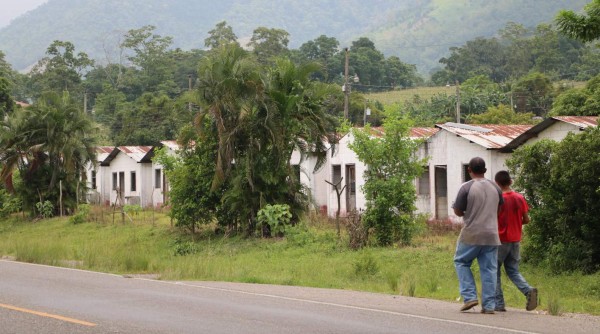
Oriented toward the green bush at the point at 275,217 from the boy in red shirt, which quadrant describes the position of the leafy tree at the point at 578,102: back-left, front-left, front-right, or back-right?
front-right

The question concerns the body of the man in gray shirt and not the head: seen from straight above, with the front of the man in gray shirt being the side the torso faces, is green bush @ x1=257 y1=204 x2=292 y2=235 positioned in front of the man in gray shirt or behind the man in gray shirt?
in front

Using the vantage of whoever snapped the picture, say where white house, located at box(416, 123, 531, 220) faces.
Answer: facing the viewer and to the left of the viewer

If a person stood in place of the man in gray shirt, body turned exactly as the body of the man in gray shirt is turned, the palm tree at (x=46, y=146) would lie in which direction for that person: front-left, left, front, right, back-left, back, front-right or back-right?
front

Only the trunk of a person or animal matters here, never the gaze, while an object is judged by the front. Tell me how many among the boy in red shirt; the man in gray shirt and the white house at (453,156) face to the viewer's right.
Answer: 0

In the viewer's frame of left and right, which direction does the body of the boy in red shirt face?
facing away from the viewer and to the left of the viewer

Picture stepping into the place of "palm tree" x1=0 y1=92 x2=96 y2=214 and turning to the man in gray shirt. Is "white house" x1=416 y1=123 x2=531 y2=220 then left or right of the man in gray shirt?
left

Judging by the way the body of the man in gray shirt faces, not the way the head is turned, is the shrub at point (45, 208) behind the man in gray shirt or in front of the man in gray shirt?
in front

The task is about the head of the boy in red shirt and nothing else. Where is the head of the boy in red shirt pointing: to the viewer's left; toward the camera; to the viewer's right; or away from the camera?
away from the camera

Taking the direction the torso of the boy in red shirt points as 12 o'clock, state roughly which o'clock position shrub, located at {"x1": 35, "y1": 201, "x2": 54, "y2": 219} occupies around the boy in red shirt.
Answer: The shrub is roughly at 12 o'clock from the boy in red shirt.

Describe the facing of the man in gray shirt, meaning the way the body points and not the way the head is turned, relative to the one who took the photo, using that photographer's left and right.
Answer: facing away from the viewer and to the left of the viewer

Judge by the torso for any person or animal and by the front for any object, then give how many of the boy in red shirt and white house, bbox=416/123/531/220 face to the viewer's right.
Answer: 0

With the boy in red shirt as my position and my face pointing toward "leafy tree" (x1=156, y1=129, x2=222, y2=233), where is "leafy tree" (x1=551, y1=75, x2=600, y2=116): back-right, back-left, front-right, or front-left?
front-right

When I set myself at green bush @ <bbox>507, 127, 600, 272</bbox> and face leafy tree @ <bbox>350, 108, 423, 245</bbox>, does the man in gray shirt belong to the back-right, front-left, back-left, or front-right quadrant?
back-left
